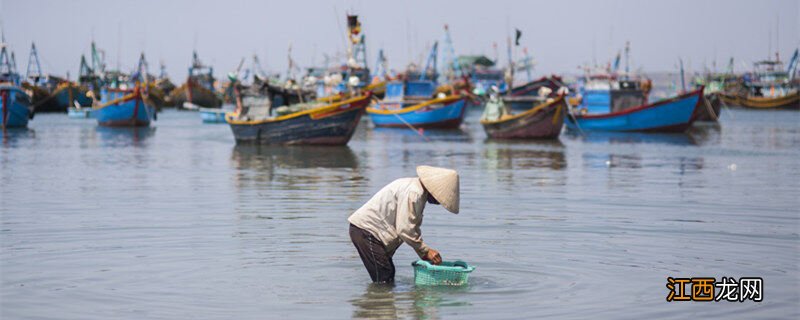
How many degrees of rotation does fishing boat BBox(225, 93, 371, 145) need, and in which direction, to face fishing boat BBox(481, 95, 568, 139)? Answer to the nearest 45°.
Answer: approximately 45° to its left

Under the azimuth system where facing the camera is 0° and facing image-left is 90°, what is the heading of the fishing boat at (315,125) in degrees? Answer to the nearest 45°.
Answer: approximately 270°
